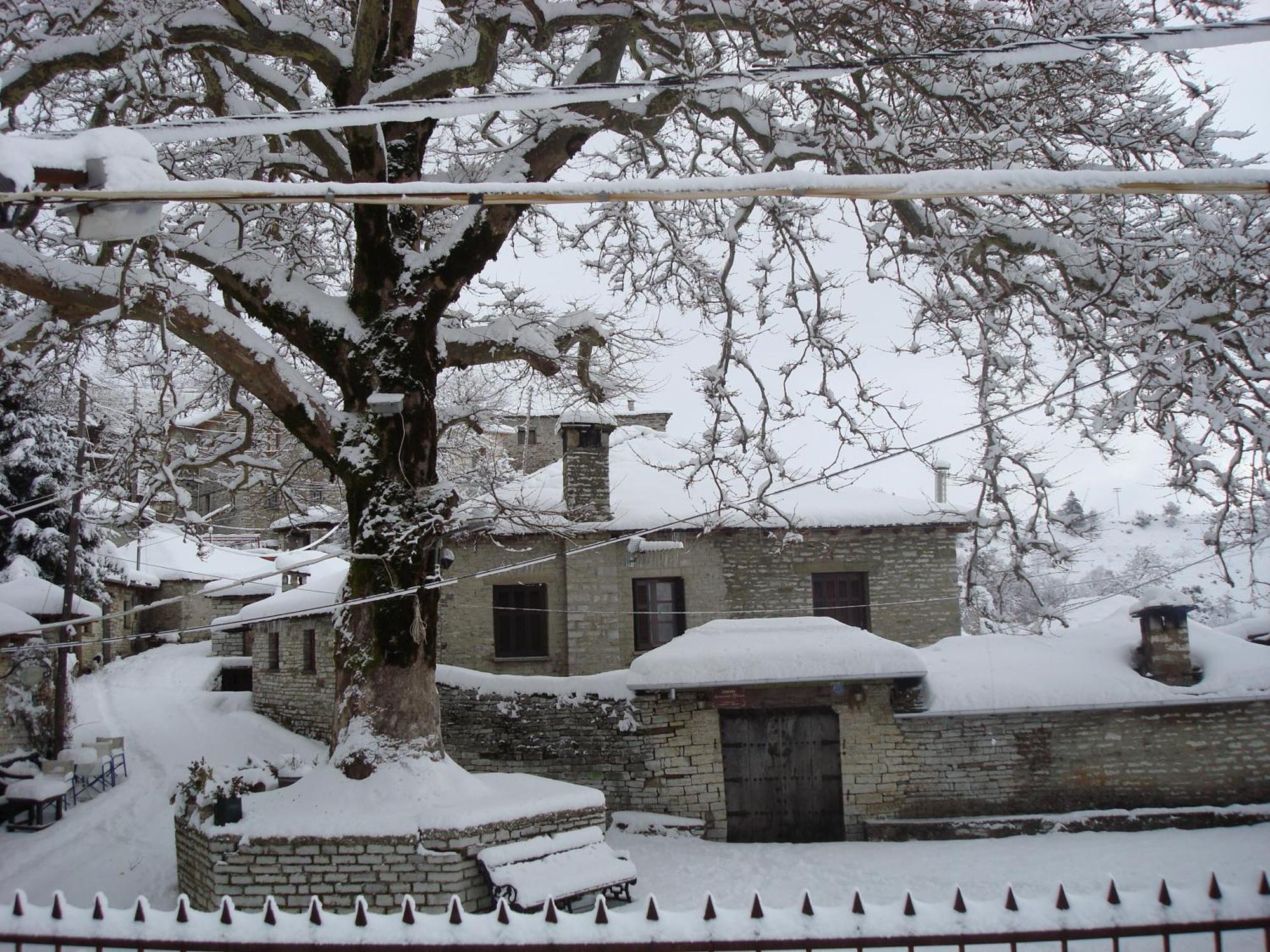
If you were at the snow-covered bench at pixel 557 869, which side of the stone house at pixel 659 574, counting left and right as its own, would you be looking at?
front

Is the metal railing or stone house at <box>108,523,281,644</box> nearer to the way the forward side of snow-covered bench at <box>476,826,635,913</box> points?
the metal railing

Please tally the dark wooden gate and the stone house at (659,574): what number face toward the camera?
2

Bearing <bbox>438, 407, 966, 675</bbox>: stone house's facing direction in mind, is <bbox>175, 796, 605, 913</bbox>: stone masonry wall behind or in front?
in front

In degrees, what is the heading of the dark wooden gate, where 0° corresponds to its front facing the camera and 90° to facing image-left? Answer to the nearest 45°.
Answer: approximately 0°

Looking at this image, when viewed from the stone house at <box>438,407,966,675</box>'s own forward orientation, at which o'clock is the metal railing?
The metal railing is roughly at 12 o'clock from the stone house.

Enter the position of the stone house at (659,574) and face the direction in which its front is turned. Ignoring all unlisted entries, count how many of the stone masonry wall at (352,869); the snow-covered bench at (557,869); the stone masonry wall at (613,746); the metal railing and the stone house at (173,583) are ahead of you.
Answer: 4

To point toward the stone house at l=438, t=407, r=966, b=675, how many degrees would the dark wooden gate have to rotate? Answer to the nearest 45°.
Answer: approximately 135° to its right

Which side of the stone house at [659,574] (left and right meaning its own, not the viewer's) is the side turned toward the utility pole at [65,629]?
right

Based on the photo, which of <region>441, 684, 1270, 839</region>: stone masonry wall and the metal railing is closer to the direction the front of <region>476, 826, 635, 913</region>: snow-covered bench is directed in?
the metal railing

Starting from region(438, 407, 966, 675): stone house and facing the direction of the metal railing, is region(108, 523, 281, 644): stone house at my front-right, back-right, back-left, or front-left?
back-right

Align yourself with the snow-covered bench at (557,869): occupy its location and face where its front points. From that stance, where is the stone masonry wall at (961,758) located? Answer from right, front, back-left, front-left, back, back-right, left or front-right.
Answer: left
